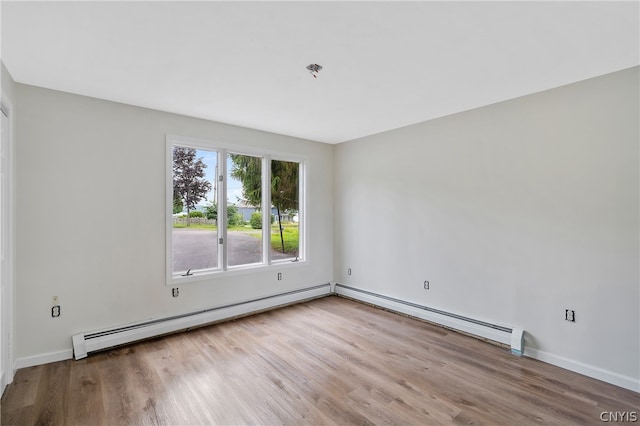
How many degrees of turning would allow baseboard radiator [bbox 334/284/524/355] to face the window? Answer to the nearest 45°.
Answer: approximately 45° to its right

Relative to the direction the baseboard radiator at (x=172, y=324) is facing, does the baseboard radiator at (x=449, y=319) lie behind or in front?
in front

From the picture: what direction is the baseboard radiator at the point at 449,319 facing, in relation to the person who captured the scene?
facing the viewer and to the left of the viewer

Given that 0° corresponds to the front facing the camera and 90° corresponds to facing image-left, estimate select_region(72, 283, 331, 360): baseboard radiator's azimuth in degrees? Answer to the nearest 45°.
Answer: approximately 315°

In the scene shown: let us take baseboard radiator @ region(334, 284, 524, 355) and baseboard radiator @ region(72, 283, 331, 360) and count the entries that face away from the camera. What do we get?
0

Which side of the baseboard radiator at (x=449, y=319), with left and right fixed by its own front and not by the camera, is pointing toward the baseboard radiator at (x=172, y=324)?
front
